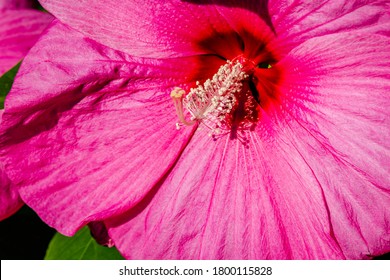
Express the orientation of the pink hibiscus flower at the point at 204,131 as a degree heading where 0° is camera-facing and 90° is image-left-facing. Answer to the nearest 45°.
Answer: approximately 45°

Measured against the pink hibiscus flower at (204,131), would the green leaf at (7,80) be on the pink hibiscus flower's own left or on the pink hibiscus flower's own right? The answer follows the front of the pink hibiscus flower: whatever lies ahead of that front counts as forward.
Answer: on the pink hibiscus flower's own right
